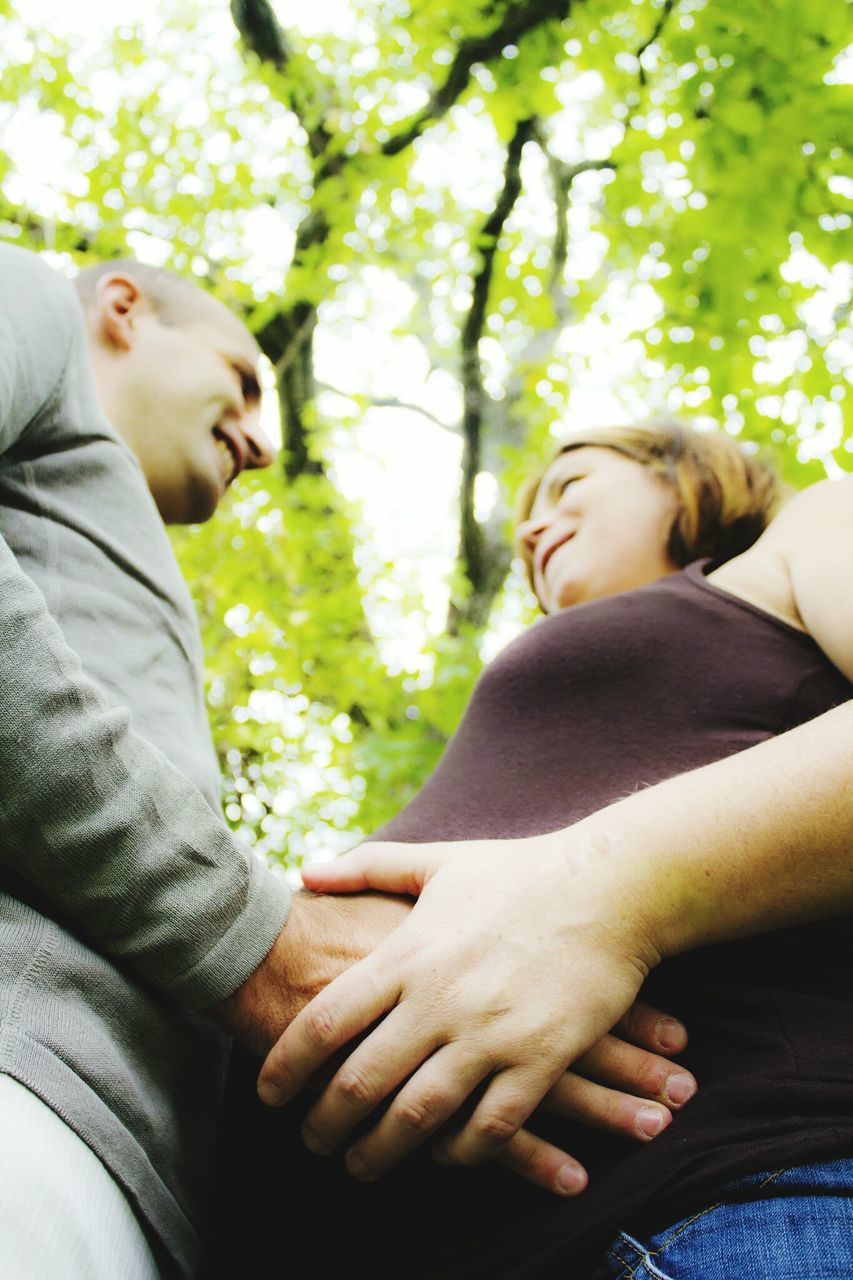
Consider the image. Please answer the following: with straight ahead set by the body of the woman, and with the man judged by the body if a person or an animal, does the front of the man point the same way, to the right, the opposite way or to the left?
the opposite way

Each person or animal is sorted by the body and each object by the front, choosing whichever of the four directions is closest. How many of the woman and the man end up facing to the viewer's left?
1

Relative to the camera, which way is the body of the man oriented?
to the viewer's right

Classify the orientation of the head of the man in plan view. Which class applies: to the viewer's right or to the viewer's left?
to the viewer's right

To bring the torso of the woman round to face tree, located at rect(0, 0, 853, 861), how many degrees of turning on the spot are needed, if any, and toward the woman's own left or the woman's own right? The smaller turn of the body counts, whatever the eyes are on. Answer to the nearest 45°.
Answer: approximately 90° to the woman's own right

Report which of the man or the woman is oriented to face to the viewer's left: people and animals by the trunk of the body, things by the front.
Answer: the woman

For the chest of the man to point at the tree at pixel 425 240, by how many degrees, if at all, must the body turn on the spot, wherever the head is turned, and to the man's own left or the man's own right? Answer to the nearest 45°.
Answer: approximately 90° to the man's own left

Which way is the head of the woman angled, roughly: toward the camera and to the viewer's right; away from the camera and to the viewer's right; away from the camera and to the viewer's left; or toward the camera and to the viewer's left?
toward the camera and to the viewer's left

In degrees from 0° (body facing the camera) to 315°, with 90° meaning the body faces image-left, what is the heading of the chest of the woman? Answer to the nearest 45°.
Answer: approximately 90°
